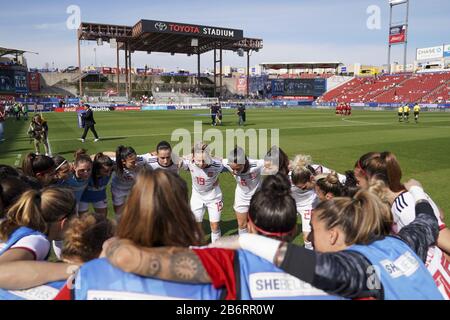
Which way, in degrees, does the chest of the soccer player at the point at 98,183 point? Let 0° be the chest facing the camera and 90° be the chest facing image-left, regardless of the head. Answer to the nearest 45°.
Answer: approximately 315°

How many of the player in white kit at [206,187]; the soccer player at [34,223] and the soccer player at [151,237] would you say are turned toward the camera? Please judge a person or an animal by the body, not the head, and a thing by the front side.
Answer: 1

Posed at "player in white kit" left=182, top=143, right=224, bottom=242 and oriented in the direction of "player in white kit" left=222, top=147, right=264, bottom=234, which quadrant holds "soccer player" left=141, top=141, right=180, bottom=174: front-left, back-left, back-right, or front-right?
back-left

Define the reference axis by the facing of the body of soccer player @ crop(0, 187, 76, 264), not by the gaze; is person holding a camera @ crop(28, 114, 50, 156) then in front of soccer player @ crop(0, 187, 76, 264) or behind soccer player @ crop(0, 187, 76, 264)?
in front

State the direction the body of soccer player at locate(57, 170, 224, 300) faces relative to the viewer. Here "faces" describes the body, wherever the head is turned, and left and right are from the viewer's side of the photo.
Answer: facing away from the viewer

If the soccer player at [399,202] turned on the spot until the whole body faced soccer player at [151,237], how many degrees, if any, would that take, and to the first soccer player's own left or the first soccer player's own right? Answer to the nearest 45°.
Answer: approximately 45° to the first soccer player's own left

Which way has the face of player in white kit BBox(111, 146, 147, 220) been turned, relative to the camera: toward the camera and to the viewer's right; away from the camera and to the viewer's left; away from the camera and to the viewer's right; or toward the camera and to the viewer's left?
toward the camera and to the viewer's right

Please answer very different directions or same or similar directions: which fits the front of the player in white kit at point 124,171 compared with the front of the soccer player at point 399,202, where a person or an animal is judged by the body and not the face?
very different directions

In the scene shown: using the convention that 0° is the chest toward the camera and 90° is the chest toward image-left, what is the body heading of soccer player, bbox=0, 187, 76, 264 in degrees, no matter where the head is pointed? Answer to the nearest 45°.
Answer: approximately 225°

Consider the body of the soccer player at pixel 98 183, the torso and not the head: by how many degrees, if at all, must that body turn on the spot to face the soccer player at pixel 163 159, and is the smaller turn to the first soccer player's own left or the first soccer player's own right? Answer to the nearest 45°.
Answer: approximately 45° to the first soccer player's own left

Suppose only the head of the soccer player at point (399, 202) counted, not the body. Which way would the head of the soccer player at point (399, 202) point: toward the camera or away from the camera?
away from the camera

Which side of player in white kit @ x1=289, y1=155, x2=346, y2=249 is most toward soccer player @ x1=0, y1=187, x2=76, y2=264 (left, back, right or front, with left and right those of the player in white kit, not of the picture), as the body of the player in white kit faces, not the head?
front
